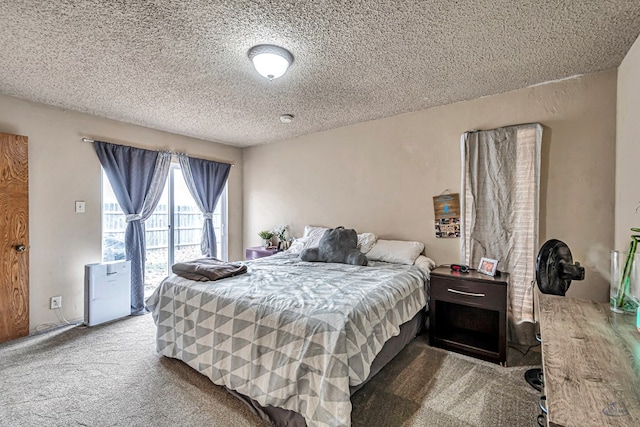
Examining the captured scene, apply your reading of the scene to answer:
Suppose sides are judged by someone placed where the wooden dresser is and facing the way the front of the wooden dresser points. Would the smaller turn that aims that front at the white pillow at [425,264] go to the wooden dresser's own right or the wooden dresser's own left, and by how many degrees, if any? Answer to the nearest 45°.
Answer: approximately 45° to the wooden dresser's own right

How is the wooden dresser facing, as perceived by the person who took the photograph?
facing to the left of the viewer

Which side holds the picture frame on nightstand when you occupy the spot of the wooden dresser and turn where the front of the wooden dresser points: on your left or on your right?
on your right

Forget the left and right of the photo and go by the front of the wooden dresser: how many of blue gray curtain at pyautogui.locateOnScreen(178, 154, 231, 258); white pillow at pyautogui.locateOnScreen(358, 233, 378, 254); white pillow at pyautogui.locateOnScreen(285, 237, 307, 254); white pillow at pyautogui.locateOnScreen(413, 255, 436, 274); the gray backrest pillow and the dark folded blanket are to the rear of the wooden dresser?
0

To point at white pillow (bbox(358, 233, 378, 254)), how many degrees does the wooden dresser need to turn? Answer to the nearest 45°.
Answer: approximately 45° to its right

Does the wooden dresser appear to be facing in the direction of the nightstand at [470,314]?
no

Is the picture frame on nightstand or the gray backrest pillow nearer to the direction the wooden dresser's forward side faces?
the gray backrest pillow

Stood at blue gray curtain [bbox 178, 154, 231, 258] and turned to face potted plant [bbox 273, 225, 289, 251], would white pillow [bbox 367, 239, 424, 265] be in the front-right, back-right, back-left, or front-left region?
front-right

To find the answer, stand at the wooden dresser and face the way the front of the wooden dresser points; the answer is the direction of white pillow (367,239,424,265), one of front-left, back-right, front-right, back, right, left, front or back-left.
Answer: front-right

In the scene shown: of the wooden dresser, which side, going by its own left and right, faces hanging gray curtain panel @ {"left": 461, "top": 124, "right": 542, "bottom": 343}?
right

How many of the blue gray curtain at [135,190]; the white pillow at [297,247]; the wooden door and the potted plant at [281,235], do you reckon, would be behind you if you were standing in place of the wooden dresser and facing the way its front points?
0

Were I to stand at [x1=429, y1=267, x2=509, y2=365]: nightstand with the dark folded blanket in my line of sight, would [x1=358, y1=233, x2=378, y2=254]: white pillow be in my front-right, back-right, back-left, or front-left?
front-right

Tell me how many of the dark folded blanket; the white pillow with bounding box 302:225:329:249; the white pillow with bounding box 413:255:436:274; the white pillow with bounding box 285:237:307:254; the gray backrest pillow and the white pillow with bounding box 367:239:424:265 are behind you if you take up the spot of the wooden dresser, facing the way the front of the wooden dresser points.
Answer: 0

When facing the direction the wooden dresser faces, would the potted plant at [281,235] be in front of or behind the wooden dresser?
in front

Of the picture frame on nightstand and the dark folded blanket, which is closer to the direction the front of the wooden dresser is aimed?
the dark folded blanket

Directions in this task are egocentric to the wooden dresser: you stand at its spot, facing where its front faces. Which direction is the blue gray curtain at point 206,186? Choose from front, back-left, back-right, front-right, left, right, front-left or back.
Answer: front

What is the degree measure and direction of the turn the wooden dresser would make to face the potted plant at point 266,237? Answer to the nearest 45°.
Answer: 0° — it already faces it
